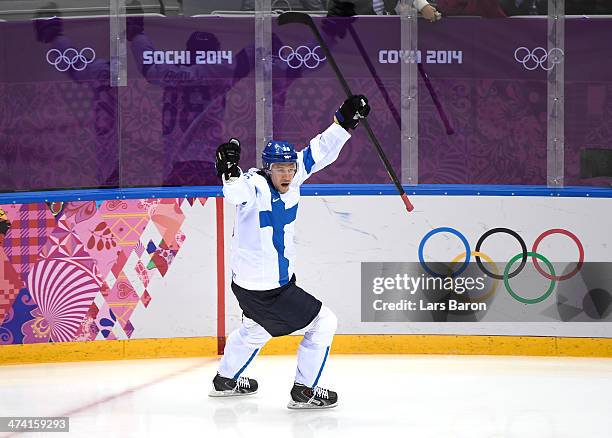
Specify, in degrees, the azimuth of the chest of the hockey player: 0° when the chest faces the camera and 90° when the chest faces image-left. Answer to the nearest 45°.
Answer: approximately 315°

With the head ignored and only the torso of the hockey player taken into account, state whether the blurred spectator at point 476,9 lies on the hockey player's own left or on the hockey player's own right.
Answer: on the hockey player's own left
